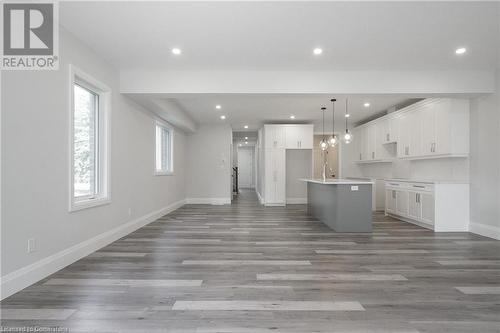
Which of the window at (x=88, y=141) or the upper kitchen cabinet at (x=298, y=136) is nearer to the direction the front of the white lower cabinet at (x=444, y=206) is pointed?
the window

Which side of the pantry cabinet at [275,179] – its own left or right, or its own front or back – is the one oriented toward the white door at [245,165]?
back

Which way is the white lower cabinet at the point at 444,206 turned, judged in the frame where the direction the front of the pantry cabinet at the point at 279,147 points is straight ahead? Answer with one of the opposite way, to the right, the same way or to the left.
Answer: to the right

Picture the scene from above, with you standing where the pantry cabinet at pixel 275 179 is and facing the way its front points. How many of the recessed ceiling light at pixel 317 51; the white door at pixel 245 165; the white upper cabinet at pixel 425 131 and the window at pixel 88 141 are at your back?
1

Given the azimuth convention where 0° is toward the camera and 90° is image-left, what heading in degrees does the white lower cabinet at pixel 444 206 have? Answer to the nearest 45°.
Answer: approximately 45°

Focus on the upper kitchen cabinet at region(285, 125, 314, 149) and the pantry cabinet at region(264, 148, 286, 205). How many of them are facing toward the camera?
2

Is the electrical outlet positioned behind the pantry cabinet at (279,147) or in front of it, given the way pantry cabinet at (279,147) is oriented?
in front

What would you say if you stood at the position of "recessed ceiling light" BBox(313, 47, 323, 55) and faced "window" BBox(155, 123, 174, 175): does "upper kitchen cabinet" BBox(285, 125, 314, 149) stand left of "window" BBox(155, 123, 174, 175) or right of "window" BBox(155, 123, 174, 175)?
right

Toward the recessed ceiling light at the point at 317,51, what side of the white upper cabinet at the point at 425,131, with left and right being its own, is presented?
front

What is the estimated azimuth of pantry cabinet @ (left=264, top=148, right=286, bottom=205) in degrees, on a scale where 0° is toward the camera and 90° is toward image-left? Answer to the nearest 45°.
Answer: approximately 0°
